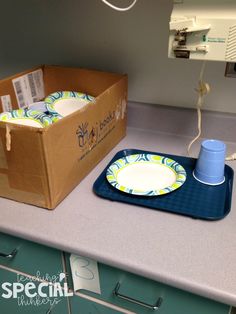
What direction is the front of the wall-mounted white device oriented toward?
toward the camera
